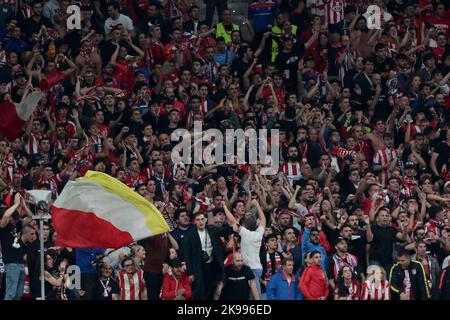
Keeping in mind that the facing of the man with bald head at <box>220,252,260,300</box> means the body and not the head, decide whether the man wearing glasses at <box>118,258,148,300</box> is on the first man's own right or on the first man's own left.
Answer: on the first man's own right

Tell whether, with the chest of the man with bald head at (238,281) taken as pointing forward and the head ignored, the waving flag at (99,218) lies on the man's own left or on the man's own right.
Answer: on the man's own right

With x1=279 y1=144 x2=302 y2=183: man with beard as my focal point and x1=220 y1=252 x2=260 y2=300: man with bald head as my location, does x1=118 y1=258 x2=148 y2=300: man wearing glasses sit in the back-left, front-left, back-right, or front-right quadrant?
back-left

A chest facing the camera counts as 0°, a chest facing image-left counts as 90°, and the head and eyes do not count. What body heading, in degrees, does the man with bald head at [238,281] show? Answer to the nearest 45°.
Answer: approximately 0°
